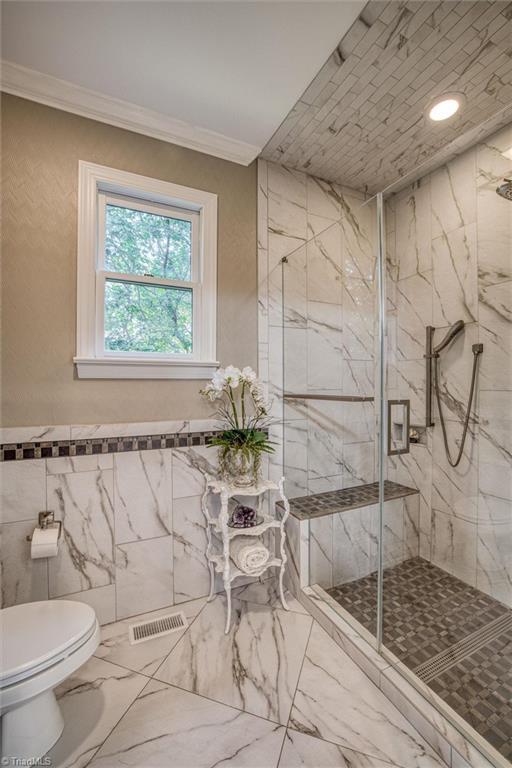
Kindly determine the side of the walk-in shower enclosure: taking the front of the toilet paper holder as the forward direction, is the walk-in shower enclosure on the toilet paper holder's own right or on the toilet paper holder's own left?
on the toilet paper holder's own left

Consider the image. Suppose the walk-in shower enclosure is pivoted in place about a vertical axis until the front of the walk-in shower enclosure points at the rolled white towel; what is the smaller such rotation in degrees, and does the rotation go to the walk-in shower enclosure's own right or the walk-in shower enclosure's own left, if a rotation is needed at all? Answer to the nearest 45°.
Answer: approximately 45° to the walk-in shower enclosure's own right

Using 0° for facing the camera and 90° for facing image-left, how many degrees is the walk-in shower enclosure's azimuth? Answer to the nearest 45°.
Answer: approximately 45°

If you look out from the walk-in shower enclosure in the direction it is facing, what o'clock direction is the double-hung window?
The double-hung window is roughly at 1 o'clock from the walk-in shower enclosure.

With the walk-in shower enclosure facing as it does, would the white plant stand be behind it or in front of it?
in front

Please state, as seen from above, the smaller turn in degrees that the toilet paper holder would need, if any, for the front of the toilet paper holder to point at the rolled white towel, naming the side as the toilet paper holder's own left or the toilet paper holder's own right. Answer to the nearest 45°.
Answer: approximately 90° to the toilet paper holder's own left

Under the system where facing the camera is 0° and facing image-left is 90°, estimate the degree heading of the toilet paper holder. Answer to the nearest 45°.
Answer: approximately 0°

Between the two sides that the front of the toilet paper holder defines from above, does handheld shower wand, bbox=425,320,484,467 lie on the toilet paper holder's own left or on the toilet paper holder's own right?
on the toilet paper holder's own left

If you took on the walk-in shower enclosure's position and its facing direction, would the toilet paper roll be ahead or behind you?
ahead

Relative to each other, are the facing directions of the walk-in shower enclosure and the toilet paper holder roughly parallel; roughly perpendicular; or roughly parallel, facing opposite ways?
roughly perpendicular
